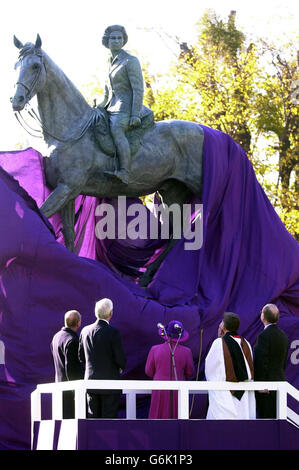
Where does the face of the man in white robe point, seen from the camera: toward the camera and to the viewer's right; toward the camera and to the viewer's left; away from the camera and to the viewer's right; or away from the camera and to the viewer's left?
away from the camera and to the viewer's left

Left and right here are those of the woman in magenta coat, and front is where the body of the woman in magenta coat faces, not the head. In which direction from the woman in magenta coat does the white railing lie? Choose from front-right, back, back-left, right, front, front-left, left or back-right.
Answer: back

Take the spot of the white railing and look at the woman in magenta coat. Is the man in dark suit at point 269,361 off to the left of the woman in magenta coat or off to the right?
right

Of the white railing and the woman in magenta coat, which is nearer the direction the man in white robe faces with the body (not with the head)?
the woman in magenta coat

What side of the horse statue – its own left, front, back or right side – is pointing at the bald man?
left

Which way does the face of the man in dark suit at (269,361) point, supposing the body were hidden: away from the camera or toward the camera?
away from the camera

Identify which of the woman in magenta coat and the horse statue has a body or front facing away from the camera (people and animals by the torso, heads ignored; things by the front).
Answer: the woman in magenta coat

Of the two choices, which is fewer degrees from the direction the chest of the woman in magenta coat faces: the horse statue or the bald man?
the horse statue

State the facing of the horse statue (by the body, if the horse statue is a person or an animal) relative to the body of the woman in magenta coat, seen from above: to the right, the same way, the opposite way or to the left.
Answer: to the left

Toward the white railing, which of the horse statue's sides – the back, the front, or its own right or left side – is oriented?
left

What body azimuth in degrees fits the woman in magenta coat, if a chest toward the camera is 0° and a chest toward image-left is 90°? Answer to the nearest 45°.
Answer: approximately 180°

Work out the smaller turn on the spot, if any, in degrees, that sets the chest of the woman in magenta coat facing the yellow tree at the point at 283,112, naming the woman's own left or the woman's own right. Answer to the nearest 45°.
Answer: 0° — they already face it

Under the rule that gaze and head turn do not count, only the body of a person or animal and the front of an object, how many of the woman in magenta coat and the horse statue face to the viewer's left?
1

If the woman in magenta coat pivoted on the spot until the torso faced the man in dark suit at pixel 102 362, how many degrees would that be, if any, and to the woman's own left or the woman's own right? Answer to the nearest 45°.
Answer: approximately 135° to the woman's own left

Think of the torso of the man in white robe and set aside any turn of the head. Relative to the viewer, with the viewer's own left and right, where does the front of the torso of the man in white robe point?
facing away from the viewer and to the left of the viewer

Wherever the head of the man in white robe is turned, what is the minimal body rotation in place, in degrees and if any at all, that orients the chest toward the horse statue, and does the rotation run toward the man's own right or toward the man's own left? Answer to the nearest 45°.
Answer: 0° — they already face it

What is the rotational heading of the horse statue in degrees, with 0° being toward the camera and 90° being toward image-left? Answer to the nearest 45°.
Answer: approximately 90°
